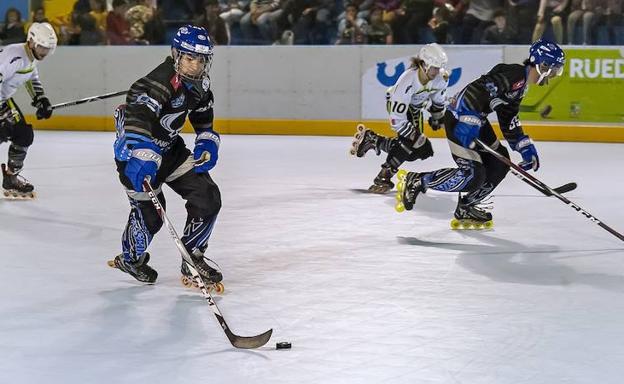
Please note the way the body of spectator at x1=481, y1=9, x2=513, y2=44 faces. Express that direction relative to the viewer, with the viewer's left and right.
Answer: facing the viewer

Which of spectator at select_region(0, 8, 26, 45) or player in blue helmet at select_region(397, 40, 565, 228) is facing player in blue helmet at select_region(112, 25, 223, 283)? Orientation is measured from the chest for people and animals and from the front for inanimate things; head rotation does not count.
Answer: the spectator

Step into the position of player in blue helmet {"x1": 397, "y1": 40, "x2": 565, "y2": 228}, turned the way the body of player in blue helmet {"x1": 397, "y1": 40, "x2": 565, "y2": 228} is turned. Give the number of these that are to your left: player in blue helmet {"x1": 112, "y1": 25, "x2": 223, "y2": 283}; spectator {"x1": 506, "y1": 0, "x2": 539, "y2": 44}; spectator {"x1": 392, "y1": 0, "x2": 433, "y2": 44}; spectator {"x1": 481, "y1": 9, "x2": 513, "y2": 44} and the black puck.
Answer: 3

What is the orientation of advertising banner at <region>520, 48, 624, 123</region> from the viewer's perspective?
toward the camera

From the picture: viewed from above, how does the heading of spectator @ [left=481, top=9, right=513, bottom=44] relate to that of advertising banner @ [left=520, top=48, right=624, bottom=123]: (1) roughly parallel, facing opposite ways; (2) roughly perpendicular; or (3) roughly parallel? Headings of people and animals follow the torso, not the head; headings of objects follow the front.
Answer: roughly parallel

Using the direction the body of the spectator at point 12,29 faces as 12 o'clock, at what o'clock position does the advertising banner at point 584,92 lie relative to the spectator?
The advertising banner is roughly at 10 o'clock from the spectator.

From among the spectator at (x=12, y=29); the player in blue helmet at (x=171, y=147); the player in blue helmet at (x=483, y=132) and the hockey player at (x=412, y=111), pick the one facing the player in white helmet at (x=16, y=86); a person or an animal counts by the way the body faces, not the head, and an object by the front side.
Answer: the spectator

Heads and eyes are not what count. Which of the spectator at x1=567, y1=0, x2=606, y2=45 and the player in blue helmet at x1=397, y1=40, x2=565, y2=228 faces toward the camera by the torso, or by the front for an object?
the spectator

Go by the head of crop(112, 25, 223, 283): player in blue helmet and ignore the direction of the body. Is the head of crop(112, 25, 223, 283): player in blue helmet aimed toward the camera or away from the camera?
toward the camera

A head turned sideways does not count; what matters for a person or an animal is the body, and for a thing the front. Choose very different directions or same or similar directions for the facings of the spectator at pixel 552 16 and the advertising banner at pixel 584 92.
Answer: same or similar directions

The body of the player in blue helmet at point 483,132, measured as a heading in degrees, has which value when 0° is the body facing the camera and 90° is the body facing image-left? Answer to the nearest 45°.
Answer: approximately 270°

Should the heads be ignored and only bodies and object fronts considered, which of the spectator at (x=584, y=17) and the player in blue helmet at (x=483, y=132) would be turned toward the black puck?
the spectator

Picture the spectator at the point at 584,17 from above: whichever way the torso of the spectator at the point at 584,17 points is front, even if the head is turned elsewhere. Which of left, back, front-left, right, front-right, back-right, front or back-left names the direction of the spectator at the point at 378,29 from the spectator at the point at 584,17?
right

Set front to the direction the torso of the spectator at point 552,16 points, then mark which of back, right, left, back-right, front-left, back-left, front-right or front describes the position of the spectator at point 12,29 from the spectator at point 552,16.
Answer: right

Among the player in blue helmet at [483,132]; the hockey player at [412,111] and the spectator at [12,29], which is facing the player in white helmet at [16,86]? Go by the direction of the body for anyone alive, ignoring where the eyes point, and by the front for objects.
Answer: the spectator

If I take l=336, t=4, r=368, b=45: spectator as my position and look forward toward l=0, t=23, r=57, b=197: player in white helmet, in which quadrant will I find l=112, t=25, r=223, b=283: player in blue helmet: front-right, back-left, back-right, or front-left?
front-left

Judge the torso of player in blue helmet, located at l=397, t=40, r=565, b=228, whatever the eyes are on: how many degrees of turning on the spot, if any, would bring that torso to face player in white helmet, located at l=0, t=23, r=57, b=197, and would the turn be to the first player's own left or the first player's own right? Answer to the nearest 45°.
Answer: approximately 180°

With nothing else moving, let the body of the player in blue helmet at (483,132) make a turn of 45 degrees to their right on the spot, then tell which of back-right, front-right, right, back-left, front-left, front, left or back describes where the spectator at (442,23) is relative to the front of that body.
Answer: back-left
